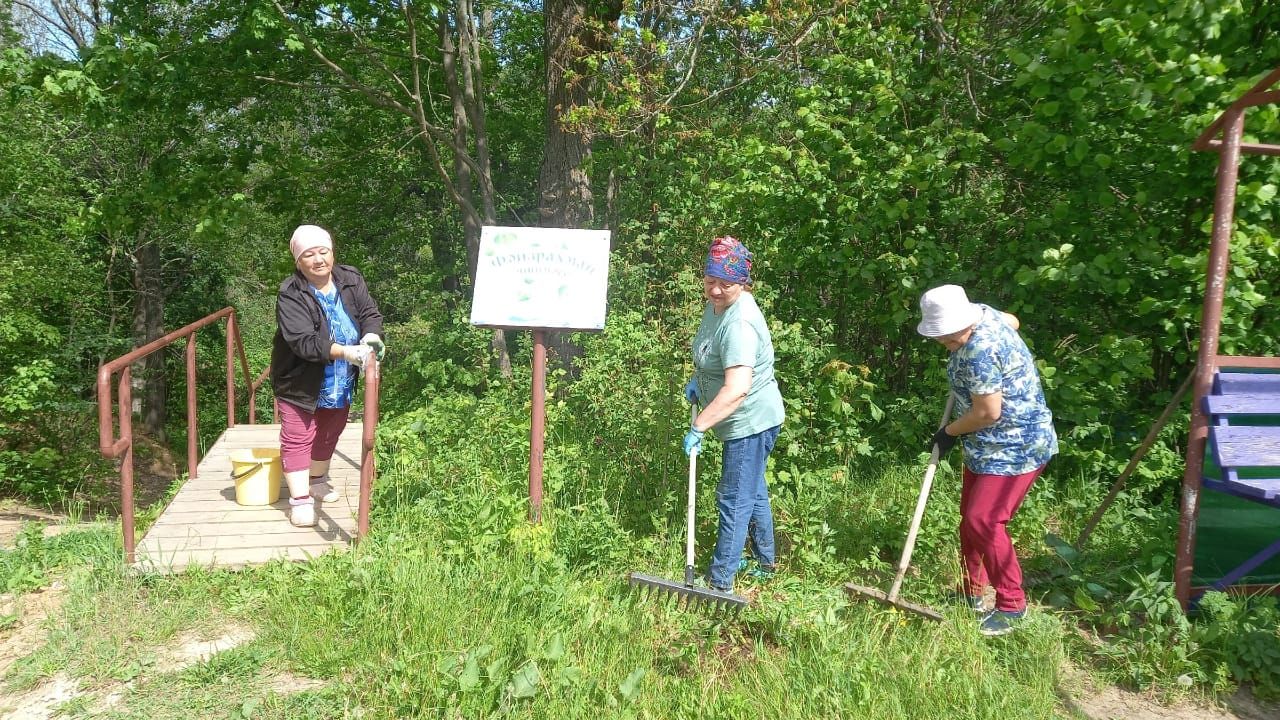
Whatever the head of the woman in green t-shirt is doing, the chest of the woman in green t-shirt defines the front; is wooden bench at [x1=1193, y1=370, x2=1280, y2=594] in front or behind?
behind

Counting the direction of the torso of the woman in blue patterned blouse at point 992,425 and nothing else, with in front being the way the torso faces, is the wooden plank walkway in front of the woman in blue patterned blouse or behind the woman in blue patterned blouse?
in front

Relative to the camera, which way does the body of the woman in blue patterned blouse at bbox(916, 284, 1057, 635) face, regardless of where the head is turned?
to the viewer's left

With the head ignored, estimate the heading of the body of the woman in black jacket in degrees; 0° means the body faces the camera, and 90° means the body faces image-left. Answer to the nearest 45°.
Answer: approximately 315°

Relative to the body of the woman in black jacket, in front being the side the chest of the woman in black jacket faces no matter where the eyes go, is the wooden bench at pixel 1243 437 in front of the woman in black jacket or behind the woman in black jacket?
in front

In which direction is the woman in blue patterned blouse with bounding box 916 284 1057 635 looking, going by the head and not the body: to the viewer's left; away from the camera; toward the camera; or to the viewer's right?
to the viewer's left

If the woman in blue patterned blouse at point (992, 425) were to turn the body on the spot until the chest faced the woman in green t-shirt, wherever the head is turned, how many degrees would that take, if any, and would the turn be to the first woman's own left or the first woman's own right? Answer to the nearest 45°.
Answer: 0° — they already face them

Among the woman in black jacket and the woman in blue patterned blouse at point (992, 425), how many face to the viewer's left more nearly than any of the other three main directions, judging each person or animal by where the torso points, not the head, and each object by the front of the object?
1

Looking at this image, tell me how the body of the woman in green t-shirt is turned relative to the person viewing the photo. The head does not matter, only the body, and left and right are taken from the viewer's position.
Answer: facing the viewer and to the left of the viewer

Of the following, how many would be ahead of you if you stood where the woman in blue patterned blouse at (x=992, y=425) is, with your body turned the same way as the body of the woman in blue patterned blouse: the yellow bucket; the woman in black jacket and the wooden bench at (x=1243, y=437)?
2

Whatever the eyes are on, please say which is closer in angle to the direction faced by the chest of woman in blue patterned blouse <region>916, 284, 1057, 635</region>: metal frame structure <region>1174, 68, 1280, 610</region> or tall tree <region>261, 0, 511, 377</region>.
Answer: the tall tree

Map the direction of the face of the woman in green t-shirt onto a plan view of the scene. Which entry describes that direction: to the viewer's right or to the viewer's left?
to the viewer's left

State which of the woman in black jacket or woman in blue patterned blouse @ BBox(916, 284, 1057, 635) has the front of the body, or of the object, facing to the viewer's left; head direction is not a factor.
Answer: the woman in blue patterned blouse
